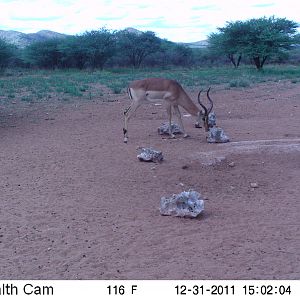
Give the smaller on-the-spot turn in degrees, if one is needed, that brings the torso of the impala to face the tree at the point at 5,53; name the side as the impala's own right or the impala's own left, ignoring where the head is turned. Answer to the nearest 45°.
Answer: approximately 90° to the impala's own left

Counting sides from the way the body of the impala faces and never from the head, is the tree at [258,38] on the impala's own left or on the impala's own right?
on the impala's own left

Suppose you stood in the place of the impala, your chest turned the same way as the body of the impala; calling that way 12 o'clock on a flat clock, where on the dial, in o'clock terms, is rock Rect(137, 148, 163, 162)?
The rock is roughly at 3 o'clock from the impala.

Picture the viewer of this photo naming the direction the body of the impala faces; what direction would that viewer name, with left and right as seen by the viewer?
facing to the right of the viewer

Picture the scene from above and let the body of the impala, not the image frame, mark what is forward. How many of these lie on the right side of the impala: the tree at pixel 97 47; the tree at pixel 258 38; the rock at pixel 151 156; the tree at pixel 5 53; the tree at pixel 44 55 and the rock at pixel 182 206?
2

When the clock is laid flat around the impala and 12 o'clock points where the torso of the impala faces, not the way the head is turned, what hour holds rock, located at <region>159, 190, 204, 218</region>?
The rock is roughly at 3 o'clock from the impala.

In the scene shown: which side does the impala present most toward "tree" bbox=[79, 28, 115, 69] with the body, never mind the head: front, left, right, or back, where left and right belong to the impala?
left

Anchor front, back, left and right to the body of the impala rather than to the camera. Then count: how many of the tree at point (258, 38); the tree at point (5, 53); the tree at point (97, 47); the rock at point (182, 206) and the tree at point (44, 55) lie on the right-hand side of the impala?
1

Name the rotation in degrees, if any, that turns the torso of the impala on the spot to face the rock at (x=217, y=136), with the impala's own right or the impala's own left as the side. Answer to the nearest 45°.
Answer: approximately 45° to the impala's own right
